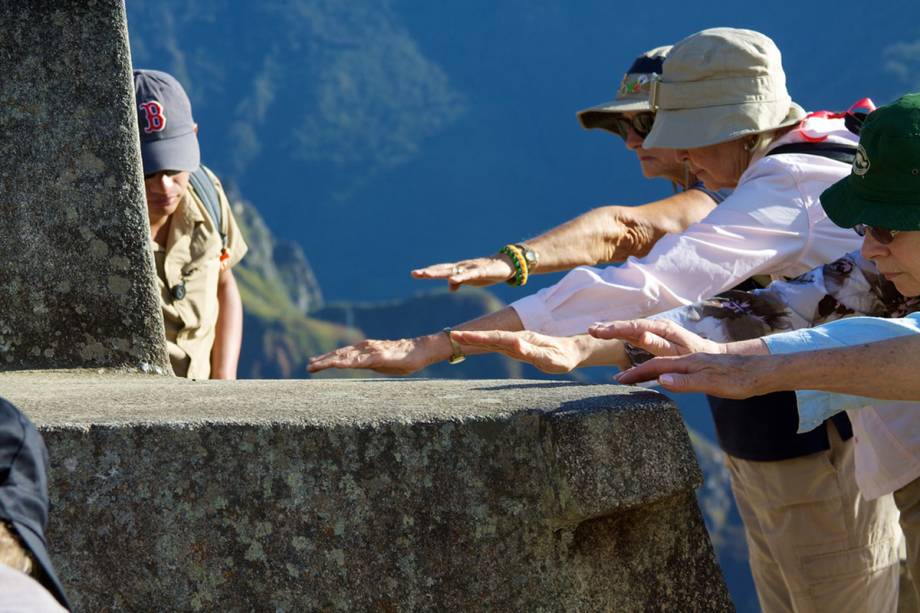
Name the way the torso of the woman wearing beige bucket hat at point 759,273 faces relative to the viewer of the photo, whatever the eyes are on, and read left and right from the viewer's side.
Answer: facing to the left of the viewer

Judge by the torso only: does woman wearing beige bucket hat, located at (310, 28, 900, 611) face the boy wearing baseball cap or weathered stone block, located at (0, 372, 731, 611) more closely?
the weathered stone block

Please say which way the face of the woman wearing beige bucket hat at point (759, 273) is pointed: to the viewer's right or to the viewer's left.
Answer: to the viewer's left

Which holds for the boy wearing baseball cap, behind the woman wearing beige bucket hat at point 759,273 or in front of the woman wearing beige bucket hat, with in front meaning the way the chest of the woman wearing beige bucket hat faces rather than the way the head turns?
in front

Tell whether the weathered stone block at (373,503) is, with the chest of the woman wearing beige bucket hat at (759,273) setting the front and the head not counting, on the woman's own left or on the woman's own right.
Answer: on the woman's own left
